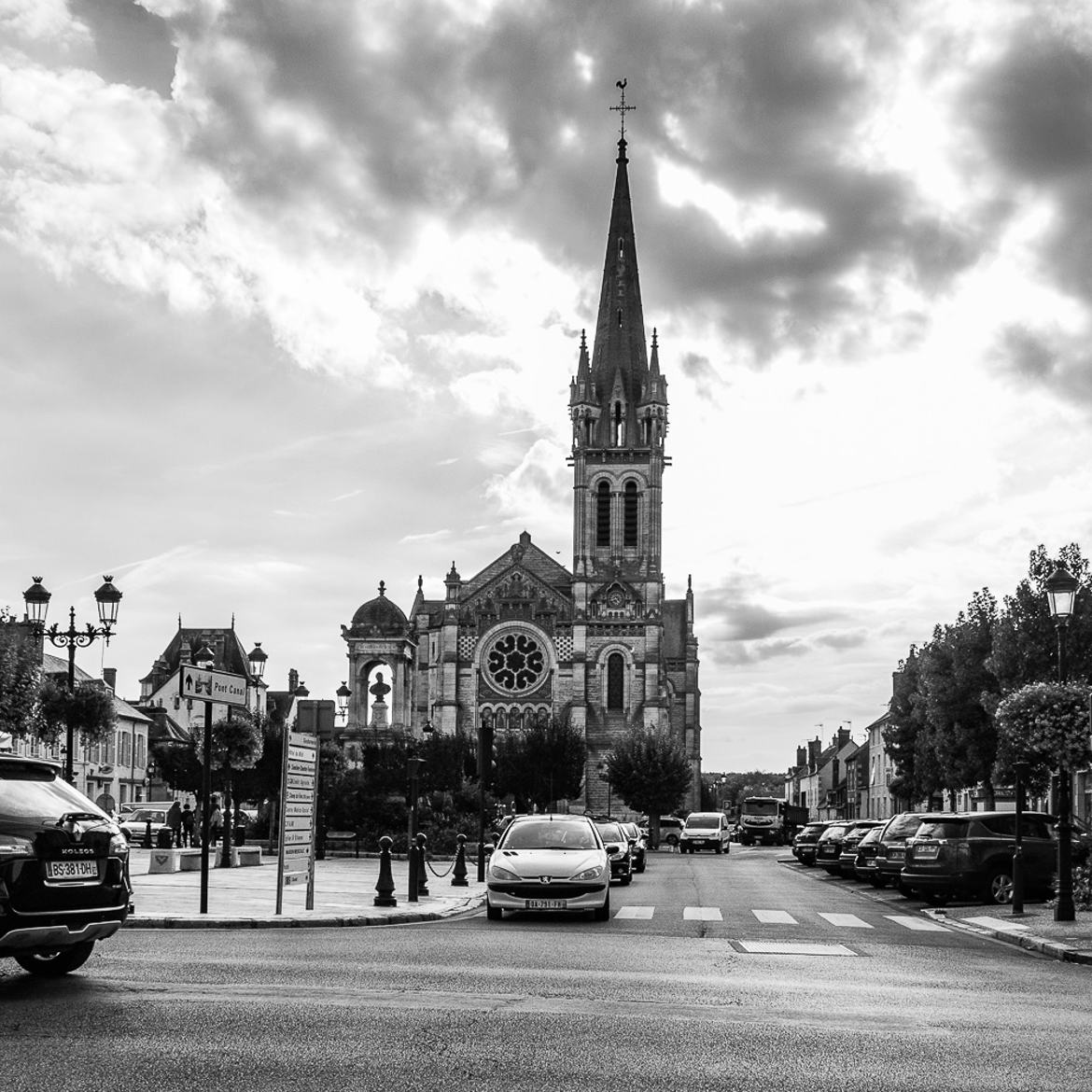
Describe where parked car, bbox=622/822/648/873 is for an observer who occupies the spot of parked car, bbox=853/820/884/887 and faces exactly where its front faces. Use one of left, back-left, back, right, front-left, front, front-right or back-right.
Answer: left

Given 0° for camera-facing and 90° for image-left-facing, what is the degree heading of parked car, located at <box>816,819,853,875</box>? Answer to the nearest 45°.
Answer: approximately 225°

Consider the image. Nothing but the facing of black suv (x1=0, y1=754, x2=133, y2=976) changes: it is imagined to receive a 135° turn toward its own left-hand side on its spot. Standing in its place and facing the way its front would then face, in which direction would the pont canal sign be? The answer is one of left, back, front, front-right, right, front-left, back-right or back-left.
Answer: back

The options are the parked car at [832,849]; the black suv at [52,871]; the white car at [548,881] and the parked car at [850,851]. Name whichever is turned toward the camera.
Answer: the white car

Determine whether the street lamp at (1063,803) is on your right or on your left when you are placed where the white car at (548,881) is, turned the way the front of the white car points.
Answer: on your left

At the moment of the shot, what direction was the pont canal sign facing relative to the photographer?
facing the viewer and to the right of the viewer

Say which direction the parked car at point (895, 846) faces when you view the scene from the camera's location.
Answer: facing away from the viewer and to the right of the viewer

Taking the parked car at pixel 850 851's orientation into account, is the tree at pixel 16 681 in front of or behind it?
behind

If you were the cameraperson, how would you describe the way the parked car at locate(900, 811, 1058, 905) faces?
facing away from the viewer and to the right of the viewer

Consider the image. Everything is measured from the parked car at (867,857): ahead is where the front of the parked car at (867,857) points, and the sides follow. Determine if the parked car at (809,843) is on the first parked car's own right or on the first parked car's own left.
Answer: on the first parked car's own left

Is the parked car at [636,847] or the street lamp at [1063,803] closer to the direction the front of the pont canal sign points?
the street lamp
